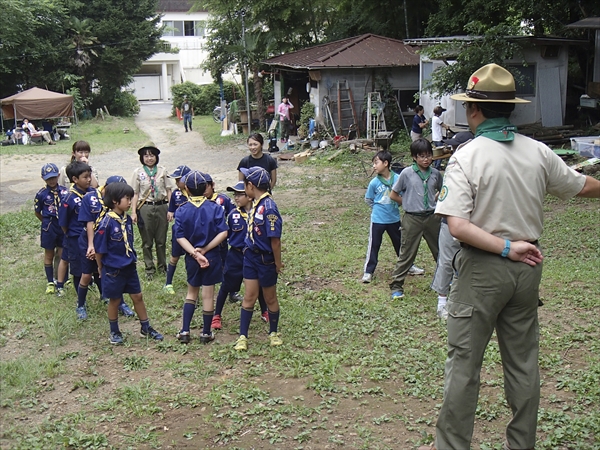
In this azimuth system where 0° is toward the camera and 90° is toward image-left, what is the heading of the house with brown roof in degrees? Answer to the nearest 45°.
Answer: approximately 45°

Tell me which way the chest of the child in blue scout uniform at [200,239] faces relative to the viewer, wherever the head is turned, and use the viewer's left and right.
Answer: facing away from the viewer

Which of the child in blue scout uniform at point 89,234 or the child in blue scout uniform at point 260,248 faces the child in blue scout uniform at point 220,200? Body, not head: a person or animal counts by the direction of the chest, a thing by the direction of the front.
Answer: the child in blue scout uniform at point 89,234

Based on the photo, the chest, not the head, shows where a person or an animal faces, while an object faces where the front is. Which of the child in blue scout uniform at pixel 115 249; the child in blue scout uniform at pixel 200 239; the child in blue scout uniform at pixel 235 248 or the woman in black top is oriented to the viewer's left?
the child in blue scout uniform at pixel 235 248

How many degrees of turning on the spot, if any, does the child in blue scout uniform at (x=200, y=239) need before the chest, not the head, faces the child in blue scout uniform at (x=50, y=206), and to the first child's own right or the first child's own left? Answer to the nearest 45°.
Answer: approximately 45° to the first child's own left
